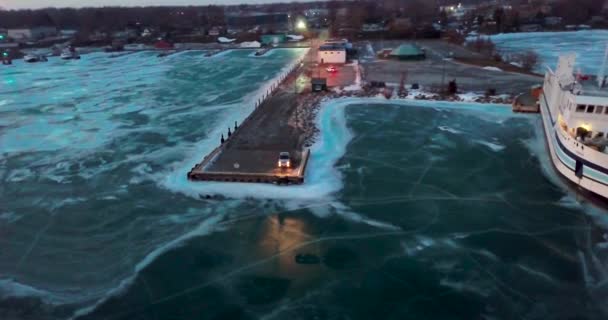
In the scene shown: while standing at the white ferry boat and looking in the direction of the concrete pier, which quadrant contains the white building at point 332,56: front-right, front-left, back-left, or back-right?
front-right

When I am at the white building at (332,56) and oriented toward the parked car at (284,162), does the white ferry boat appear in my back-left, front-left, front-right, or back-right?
front-left

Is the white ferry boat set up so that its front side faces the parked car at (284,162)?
no

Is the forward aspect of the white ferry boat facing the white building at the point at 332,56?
no

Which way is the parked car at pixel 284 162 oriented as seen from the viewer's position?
toward the camera

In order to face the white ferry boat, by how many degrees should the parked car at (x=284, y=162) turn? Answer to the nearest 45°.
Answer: approximately 90° to its left

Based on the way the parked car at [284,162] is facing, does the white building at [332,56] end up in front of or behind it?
behind

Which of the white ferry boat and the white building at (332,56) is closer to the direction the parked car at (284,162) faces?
the white ferry boat

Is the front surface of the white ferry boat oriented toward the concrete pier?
no
